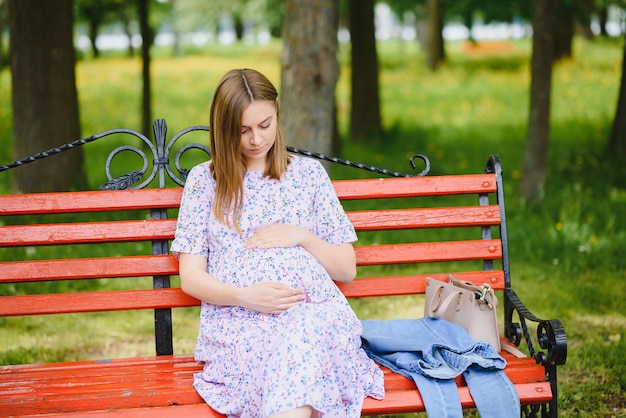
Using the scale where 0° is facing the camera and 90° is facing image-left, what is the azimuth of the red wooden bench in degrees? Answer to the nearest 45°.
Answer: approximately 0°

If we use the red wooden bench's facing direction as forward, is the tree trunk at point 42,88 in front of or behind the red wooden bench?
behind
